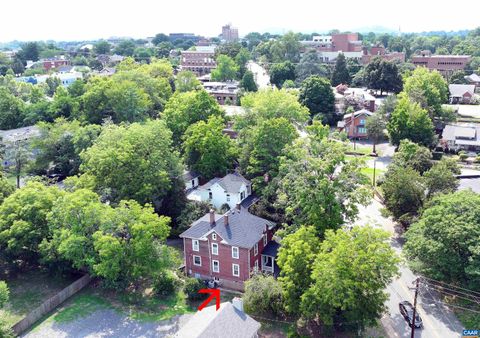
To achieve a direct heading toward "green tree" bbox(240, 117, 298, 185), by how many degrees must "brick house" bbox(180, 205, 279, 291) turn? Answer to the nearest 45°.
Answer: approximately 135° to its left

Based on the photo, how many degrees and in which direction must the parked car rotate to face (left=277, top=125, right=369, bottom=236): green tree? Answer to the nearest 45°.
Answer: approximately 180°

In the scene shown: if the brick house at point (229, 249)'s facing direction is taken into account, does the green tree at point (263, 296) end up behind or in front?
in front

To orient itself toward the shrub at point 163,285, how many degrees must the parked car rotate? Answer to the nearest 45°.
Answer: approximately 135° to its right

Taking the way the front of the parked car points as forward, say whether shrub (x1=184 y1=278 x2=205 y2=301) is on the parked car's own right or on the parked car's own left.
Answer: on the parked car's own right

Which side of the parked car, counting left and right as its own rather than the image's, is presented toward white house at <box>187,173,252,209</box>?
back

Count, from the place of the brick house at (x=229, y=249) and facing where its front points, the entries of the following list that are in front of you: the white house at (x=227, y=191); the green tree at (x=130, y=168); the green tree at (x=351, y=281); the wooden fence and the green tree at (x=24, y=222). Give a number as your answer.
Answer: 1

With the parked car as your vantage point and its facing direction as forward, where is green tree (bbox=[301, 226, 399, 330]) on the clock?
The green tree is roughly at 3 o'clock from the parked car.

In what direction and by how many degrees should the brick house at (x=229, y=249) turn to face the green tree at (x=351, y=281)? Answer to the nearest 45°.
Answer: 0° — it already faces it

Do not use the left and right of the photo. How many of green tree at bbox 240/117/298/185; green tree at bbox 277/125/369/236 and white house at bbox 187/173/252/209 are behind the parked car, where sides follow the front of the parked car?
3

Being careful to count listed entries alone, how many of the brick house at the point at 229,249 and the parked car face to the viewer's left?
0

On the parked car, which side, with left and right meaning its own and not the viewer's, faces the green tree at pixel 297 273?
right

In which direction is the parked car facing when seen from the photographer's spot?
facing the viewer and to the right of the viewer

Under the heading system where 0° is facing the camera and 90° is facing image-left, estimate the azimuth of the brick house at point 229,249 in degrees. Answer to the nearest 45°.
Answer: approximately 315°

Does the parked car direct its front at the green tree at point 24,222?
no
